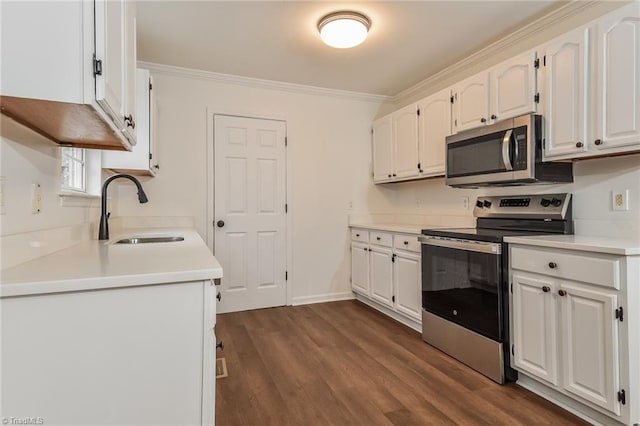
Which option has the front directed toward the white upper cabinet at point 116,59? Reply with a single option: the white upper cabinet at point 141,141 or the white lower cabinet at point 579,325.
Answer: the white lower cabinet

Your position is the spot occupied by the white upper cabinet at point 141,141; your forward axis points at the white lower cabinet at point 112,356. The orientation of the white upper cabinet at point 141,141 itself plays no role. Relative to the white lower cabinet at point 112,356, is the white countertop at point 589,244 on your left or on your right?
left

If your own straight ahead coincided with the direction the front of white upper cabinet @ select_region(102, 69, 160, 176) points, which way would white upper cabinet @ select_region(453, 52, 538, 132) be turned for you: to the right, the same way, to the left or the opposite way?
the opposite way

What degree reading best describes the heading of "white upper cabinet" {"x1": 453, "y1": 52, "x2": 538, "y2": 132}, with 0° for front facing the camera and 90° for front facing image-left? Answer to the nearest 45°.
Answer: approximately 45°

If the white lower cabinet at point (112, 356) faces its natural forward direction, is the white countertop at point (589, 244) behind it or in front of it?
in front

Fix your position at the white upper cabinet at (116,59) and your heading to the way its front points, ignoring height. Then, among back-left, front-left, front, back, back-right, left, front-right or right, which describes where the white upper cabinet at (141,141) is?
left

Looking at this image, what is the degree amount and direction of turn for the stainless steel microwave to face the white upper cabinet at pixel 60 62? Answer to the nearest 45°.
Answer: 0° — it already faces it

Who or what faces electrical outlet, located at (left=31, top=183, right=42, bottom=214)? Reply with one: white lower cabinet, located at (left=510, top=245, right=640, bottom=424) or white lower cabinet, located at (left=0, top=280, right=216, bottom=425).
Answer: white lower cabinet, located at (left=510, top=245, right=640, bottom=424)

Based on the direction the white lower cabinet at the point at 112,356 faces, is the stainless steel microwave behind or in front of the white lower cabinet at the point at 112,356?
in front

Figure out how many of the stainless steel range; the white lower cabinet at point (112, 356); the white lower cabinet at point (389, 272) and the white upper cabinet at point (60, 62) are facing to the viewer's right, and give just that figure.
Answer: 2
